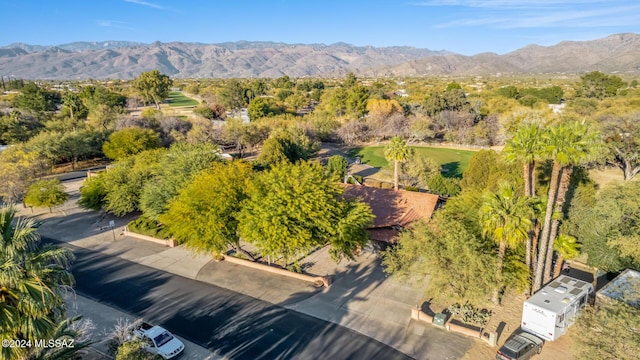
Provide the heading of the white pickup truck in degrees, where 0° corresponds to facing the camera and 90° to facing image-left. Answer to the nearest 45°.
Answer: approximately 315°

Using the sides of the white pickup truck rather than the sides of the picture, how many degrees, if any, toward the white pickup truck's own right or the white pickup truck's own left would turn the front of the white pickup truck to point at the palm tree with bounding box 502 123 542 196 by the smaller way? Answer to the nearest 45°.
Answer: approximately 45° to the white pickup truck's own left

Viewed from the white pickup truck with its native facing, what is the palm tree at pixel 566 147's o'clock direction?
The palm tree is roughly at 11 o'clock from the white pickup truck.

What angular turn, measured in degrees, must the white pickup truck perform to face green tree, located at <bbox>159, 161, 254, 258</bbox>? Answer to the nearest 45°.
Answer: approximately 90° to its left

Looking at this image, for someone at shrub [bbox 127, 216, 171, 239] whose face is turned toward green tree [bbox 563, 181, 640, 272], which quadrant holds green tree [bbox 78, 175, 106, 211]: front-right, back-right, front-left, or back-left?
back-left

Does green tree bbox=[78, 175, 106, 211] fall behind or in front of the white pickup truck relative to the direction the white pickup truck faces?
behind

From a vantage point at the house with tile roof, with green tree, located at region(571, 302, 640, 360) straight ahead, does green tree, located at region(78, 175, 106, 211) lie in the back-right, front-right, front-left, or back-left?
back-right

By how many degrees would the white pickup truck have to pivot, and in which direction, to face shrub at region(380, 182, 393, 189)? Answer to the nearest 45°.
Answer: approximately 90° to its left

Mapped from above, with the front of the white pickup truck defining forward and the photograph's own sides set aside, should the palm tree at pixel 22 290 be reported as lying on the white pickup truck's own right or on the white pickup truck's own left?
on the white pickup truck's own right

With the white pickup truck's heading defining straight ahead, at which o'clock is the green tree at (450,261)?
The green tree is roughly at 11 o'clock from the white pickup truck.

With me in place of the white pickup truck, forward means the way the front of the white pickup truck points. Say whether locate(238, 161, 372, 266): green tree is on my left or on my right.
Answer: on my left

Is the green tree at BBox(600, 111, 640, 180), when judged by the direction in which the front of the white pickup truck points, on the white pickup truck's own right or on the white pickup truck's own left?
on the white pickup truck's own left
